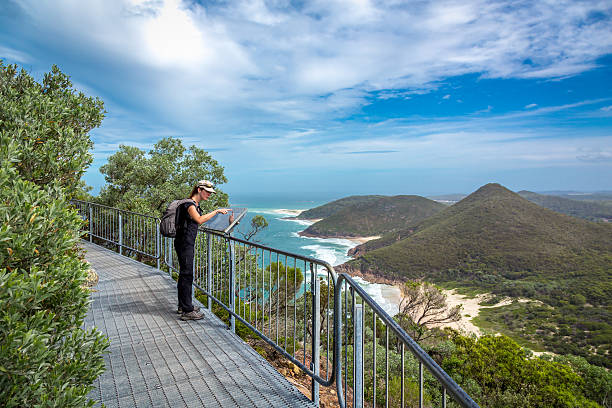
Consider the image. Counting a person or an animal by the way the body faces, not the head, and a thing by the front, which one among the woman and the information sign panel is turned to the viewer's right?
the woman

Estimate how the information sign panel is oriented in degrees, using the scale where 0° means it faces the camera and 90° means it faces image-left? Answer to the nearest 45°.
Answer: approximately 45°

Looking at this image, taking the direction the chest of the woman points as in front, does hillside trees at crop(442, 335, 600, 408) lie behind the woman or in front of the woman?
in front

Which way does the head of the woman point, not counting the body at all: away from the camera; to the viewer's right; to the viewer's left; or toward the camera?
to the viewer's right

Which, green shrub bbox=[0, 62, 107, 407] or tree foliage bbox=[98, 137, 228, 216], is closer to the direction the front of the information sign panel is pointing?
the green shrub

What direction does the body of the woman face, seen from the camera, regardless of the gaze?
to the viewer's right

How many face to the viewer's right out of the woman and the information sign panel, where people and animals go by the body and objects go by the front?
1
